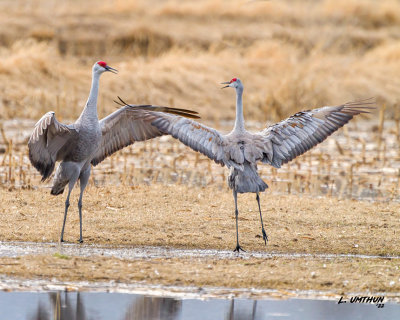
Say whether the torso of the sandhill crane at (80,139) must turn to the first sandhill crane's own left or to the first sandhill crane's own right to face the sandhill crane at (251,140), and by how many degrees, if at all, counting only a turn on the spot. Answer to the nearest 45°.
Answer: approximately 45° to the first sandhill crane's own left

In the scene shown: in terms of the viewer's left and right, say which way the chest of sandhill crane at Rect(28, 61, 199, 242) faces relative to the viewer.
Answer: facing the viewer and to the right of the viewer
